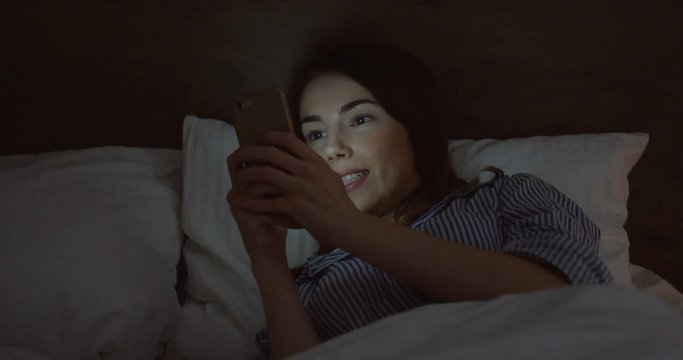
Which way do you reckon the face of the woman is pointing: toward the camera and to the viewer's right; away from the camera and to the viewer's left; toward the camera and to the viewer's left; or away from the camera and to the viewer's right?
toward the camera and to the viewer's left

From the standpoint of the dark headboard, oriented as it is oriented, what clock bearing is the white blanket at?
The white blanket is roughly at 12 o'clock from the dark headboard.

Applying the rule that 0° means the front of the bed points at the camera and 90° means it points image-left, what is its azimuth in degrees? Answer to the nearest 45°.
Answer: approximately 0°

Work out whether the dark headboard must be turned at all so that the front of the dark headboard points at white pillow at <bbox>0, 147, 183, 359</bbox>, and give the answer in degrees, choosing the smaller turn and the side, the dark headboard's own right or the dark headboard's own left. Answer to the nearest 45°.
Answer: approximately 90° to the dark headboard's own right
